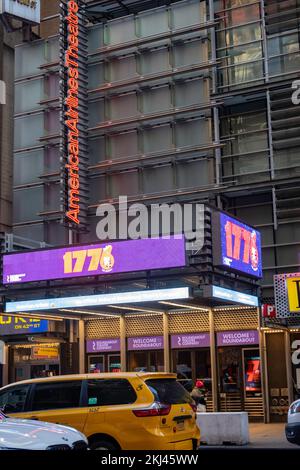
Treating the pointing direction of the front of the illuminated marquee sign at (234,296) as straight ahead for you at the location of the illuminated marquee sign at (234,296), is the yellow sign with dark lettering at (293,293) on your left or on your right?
on your left

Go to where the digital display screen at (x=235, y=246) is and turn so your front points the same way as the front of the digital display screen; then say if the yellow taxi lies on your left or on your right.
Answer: on your right

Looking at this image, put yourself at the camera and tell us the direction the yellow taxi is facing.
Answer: facing away from the viewer and to the left of the viewer

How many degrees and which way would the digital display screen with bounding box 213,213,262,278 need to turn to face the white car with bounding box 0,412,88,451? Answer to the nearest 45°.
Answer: approximately 45° to its right

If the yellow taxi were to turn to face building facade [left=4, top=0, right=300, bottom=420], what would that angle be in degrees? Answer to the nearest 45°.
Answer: approximately 45° to its right

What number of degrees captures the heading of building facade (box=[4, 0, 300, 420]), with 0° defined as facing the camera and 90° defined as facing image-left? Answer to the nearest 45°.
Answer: approximately 45°

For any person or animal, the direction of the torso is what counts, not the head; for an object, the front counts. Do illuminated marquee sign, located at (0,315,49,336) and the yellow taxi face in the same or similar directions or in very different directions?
very different directions

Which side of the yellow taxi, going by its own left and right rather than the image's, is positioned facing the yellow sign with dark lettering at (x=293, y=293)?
right
